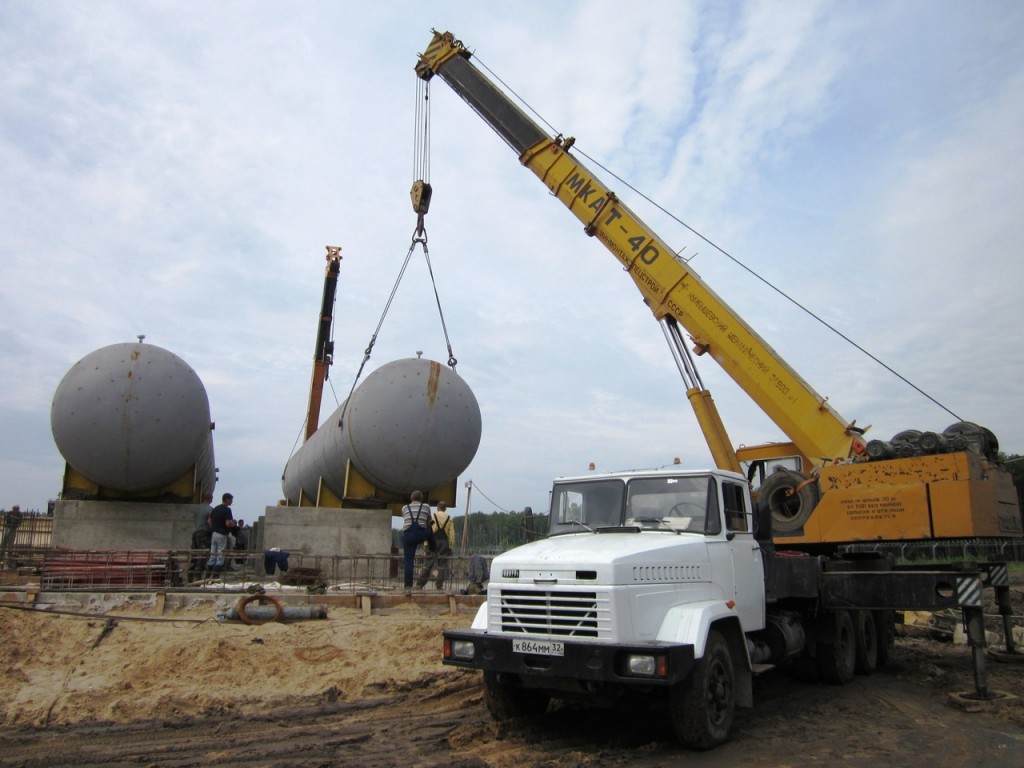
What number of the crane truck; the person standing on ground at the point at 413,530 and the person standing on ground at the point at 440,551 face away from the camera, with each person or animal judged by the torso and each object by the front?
2

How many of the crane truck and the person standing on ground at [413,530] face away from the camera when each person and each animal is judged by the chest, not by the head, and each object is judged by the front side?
1

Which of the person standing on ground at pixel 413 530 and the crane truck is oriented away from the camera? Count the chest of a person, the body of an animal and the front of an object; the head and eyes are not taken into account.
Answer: the person standing on ground

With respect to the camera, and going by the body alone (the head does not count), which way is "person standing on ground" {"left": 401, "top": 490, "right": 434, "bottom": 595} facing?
away from the camera

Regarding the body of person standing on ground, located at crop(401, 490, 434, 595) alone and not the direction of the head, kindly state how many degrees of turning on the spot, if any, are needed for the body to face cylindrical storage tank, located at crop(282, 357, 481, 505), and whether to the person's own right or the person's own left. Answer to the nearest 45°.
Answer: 0° — they already face it

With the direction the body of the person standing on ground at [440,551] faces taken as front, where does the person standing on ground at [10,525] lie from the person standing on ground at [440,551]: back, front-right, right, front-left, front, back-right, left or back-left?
left

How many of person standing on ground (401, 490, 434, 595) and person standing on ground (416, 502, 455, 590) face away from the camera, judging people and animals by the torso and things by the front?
2

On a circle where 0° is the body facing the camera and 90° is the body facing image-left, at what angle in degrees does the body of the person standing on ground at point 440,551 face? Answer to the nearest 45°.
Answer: approximately 180°

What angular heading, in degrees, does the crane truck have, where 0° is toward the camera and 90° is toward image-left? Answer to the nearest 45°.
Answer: approximately 45°

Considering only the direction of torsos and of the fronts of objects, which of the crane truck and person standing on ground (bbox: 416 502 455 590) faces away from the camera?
the person standing on ground

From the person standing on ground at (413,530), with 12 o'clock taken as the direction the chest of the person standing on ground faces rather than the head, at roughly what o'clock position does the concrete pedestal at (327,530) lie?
The concrete pedestal is roughly at 11 o'clock from the person standing on ground.

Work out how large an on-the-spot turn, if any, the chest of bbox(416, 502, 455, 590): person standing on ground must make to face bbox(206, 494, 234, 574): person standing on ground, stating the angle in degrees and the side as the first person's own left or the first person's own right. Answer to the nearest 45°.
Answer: approximately 90° to the first person's own left
